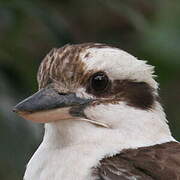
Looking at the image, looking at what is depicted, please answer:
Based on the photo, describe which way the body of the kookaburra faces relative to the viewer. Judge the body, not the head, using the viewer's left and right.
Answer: facing the viewer and to the left of the viewer
